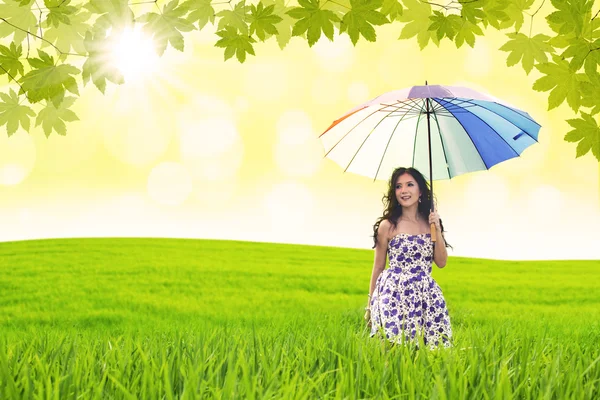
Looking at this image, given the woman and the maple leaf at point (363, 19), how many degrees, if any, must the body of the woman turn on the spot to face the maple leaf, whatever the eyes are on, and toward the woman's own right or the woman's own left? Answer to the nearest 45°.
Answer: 0° — they already face it

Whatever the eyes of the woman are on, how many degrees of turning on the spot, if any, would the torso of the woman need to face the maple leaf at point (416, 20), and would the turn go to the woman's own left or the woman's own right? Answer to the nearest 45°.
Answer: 0° — they already face it

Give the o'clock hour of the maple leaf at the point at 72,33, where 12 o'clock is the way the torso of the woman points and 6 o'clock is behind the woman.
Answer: The maple leaf is roughly at 1 o'clock from the woman.

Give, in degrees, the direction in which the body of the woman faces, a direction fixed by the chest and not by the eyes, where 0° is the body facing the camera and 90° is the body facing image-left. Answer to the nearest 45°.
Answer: approximately 0°

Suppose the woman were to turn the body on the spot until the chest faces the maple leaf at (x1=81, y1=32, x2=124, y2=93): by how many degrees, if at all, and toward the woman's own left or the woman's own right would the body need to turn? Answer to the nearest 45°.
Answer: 0° — they already face it

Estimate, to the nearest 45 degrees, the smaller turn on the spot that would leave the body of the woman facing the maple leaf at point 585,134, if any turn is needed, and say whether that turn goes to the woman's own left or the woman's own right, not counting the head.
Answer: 0° — they already face it
